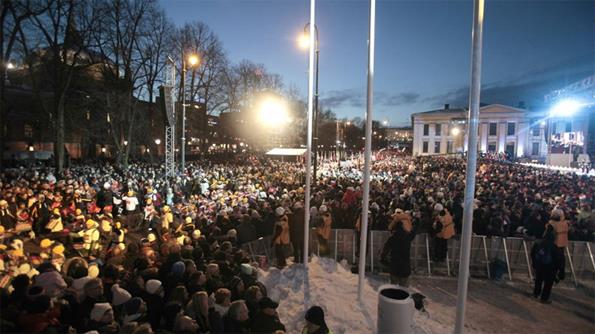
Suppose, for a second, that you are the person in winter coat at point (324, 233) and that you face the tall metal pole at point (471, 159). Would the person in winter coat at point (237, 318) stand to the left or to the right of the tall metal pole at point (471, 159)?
right

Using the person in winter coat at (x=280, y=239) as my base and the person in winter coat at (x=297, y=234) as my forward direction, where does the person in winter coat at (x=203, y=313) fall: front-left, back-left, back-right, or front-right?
back-right

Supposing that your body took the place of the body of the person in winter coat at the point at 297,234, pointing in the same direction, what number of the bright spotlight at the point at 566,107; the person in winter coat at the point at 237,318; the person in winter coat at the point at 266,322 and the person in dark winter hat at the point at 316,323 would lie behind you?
3

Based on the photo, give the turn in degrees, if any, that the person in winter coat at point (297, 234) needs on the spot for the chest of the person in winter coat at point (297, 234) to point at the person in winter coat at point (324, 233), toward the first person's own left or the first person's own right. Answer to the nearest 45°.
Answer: approximately 90° to the first person's own right

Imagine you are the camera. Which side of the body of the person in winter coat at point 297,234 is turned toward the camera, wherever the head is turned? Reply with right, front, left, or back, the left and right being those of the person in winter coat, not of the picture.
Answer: back

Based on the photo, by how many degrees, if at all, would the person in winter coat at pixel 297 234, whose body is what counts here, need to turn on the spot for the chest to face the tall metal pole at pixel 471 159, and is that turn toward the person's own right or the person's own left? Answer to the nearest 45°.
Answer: approximately 135° to the person's own right

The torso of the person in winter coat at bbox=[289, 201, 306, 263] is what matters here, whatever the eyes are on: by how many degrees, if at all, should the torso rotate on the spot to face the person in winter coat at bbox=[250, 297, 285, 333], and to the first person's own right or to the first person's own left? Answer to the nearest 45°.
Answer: approximately 180°

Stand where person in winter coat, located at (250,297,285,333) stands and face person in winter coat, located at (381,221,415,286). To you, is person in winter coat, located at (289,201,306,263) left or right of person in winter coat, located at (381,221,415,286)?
left

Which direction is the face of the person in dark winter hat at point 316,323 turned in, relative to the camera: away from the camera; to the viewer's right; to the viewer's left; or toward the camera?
away from the camera

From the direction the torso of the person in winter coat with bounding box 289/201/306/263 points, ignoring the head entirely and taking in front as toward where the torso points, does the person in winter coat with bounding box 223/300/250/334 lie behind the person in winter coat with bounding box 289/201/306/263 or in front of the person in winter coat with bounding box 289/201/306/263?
behind

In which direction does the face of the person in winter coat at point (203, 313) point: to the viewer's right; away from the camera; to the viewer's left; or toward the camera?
away from the camera
